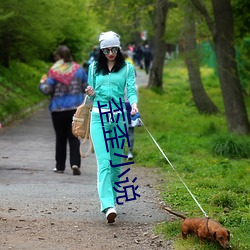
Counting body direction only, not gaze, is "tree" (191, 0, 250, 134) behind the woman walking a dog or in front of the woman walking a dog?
behind

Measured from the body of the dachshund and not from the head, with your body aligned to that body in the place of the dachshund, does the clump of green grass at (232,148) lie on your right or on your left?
on your left

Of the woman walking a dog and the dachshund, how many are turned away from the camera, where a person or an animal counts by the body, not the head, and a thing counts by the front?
0

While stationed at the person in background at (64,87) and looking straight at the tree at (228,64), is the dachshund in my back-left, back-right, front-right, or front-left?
back-right

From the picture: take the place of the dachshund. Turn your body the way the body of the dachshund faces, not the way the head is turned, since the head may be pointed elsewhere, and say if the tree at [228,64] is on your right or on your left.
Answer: on your left

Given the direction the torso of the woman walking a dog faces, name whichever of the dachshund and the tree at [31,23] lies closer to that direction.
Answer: the dachshund

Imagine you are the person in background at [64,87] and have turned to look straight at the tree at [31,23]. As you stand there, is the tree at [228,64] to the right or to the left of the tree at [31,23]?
right

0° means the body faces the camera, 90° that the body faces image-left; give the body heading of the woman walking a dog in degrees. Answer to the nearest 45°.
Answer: approximately 0°

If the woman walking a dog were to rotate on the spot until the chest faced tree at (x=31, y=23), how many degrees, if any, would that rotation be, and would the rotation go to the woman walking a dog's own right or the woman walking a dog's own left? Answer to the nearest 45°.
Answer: approximately 180°

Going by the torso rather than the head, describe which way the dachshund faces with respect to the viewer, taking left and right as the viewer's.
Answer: facing the viewer and to the right of the viewer

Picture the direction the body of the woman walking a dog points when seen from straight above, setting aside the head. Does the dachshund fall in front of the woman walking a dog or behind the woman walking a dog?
in front

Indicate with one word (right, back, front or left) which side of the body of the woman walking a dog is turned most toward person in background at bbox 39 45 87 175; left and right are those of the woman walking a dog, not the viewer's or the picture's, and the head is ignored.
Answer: back
